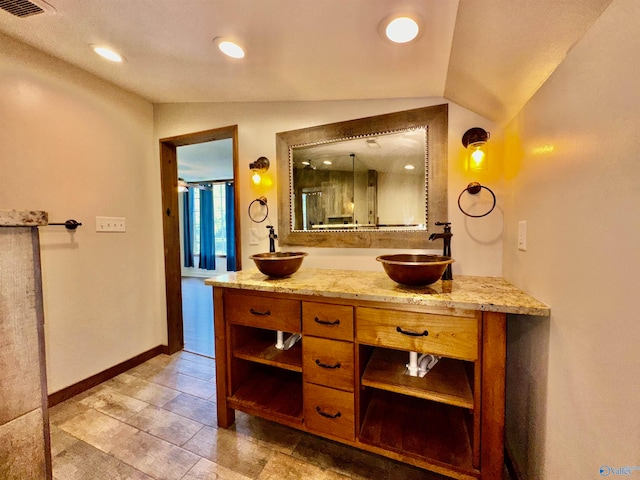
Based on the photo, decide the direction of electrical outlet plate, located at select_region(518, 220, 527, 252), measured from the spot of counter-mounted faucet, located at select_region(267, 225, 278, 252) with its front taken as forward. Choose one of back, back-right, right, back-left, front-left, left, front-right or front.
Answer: front-left

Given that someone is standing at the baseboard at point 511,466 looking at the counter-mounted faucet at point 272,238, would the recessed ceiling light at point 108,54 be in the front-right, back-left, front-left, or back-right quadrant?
front-left

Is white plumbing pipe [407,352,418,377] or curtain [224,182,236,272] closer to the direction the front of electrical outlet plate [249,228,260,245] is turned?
the white plumbing pipe

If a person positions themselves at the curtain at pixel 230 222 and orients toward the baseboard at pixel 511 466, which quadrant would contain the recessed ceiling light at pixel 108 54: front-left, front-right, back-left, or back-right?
front-right

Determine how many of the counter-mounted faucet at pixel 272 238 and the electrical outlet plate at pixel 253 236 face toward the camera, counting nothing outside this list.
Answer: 2

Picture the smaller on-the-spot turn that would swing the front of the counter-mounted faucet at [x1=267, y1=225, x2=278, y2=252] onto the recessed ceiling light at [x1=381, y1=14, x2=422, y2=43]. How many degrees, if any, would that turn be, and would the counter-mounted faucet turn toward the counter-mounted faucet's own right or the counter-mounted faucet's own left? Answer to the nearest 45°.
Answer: approximately 45° to the counter-mounted faucet's own left

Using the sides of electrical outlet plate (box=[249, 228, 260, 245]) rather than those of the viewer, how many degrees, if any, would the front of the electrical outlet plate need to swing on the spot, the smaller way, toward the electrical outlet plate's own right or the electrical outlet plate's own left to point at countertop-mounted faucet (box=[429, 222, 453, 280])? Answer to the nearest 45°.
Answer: approximately 45° to the electrical outlet plate's own left

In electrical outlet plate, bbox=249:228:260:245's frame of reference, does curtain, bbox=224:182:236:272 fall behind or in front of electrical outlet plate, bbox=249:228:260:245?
behind

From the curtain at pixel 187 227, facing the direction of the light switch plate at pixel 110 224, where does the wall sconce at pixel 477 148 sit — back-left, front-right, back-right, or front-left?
front-left

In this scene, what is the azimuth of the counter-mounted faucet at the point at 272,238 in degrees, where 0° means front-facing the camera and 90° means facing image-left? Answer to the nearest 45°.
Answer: approximately 0°

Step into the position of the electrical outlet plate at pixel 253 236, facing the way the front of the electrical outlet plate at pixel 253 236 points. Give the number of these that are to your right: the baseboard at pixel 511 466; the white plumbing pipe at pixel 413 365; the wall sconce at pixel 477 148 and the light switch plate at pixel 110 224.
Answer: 1

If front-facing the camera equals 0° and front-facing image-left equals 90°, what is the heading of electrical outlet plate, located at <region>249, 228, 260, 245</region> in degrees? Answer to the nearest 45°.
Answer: approximately 0°

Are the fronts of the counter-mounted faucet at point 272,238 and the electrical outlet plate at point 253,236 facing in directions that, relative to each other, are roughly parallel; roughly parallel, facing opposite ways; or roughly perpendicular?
roughly parallel

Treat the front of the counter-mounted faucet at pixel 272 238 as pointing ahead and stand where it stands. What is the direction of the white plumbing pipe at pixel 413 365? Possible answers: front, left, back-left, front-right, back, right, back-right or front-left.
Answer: front-left
